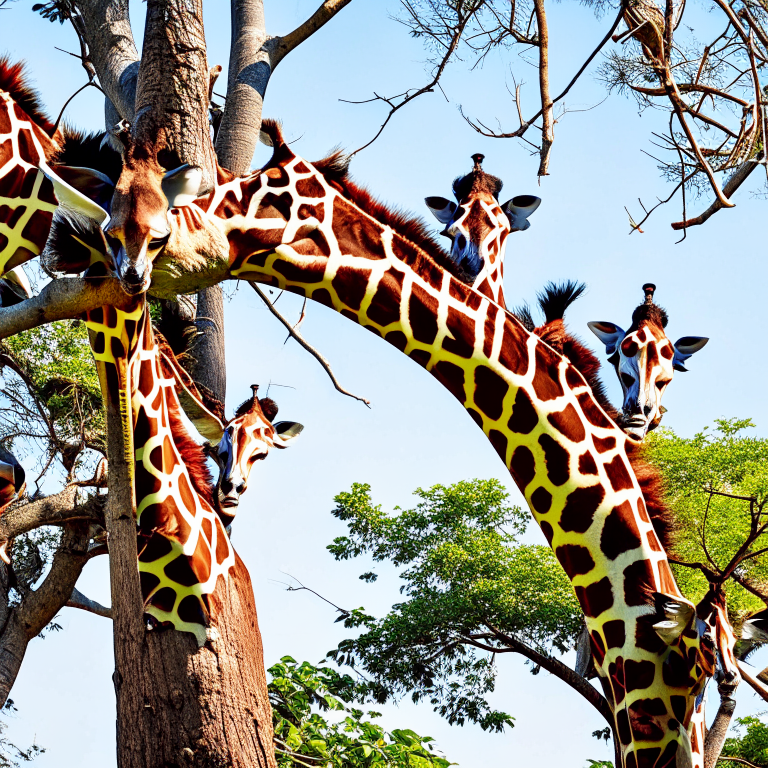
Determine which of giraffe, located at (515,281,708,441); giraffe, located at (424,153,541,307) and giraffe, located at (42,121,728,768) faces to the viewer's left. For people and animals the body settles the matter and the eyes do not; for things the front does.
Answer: giraffe, located at (42,121,728,768)

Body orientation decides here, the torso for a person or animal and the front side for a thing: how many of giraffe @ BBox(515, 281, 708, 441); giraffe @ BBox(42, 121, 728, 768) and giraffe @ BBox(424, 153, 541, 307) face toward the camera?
2

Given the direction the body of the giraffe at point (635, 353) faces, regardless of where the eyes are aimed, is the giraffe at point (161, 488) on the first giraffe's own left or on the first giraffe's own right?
on the first giraffe's own right

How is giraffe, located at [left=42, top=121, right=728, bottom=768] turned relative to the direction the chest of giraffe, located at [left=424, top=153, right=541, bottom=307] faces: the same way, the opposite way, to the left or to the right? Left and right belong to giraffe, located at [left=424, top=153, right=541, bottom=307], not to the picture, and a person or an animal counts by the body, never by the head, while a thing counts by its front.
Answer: to the right

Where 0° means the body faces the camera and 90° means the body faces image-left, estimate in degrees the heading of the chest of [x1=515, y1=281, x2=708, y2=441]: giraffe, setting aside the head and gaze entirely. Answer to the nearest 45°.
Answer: approximately 0°

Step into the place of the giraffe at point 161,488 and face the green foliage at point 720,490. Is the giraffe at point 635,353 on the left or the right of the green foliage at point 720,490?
right

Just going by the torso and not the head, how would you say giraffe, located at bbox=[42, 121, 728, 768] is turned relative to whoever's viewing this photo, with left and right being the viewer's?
facing to the left of the viewer

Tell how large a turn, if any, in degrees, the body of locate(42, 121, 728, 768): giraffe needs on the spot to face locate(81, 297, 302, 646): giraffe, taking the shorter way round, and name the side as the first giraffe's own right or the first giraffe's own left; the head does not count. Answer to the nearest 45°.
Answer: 0° — it already faces it
